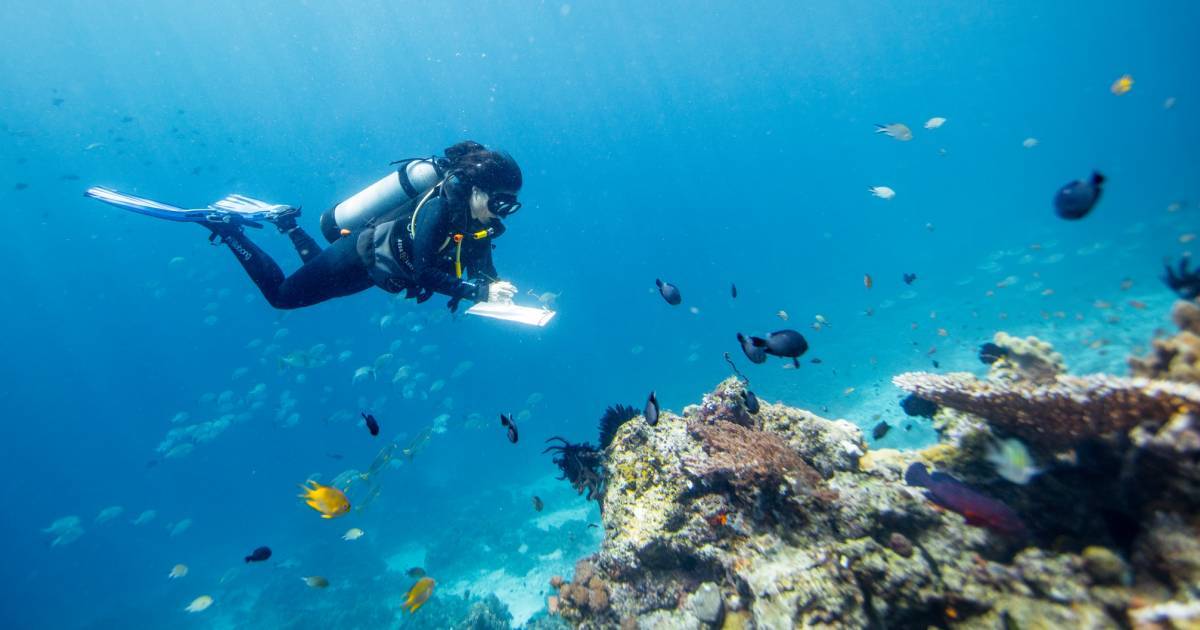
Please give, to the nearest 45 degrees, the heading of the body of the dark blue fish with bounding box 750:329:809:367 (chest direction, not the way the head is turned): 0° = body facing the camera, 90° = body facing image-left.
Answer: approximately 270°

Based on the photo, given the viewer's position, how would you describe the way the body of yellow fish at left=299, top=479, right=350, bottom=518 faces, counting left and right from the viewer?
facing to the right of the viewer
